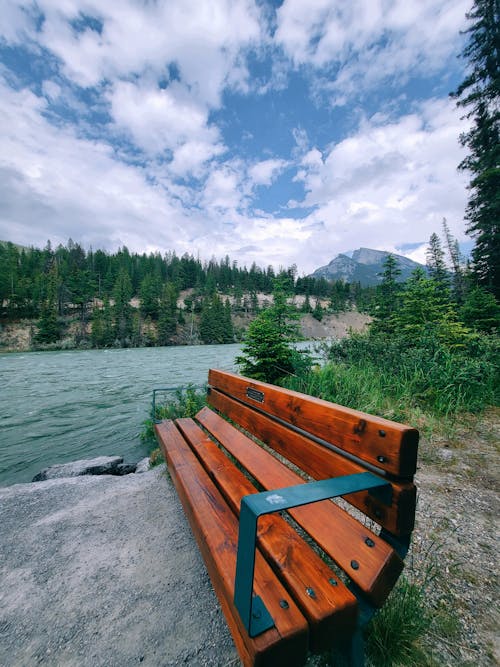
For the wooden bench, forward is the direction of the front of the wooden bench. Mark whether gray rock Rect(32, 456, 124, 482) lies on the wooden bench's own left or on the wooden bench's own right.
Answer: on the wooden bench's own right

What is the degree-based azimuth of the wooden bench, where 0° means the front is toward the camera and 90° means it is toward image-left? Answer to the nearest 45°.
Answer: approximately 45°

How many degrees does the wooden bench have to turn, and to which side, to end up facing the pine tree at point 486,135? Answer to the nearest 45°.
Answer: approximately 180°

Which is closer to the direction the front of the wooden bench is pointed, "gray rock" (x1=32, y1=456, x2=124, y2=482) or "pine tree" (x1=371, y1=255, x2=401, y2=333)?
the gray rock

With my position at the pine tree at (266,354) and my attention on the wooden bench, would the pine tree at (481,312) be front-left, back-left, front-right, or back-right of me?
back-left

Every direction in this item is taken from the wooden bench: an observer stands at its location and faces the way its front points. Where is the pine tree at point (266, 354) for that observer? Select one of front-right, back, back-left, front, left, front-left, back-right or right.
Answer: back-right

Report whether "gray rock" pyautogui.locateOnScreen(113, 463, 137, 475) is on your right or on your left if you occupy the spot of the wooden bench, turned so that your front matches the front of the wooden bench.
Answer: on your right
